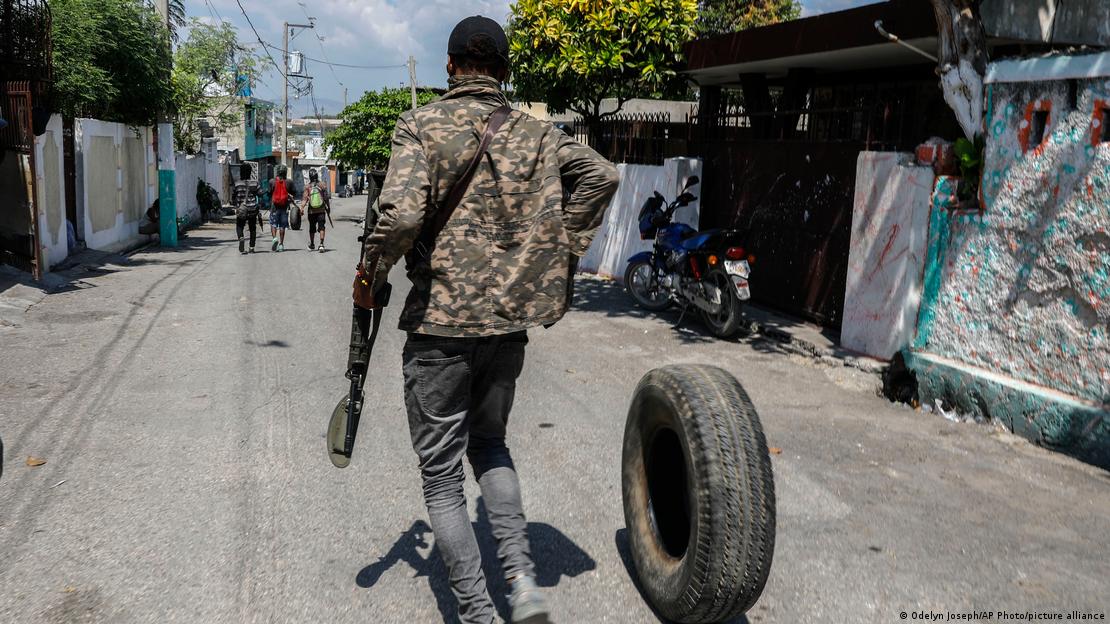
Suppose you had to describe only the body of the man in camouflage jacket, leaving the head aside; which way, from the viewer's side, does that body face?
away from the camera

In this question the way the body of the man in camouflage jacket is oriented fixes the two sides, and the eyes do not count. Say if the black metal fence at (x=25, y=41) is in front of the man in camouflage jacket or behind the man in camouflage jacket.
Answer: in front

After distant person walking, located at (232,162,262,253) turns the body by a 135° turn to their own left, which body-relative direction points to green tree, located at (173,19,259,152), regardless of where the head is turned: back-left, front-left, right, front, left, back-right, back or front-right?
back-right

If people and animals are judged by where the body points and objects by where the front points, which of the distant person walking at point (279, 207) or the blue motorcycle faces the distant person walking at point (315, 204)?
the blue motorcycle

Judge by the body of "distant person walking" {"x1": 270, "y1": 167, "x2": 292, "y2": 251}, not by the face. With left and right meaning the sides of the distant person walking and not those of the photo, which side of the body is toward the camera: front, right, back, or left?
back

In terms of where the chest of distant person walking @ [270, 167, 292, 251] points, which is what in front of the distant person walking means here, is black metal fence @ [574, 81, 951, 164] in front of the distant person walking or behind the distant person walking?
behind

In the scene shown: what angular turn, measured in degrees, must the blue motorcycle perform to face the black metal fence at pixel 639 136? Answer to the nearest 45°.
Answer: approximately 45° to its right

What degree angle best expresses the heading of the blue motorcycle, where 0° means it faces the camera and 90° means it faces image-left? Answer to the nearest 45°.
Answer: approximately 135°

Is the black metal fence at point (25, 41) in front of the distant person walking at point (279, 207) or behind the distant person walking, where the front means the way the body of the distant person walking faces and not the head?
behind

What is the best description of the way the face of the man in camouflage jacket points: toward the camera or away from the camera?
away from the camera

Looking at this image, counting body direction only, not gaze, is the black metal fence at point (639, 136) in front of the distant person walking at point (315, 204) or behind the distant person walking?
behind

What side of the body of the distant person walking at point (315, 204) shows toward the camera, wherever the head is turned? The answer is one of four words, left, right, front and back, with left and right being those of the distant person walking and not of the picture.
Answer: back

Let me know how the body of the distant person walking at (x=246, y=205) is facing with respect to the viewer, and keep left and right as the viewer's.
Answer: facing away from the viewer

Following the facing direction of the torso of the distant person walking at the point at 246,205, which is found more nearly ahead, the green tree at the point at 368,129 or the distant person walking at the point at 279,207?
the green tree
